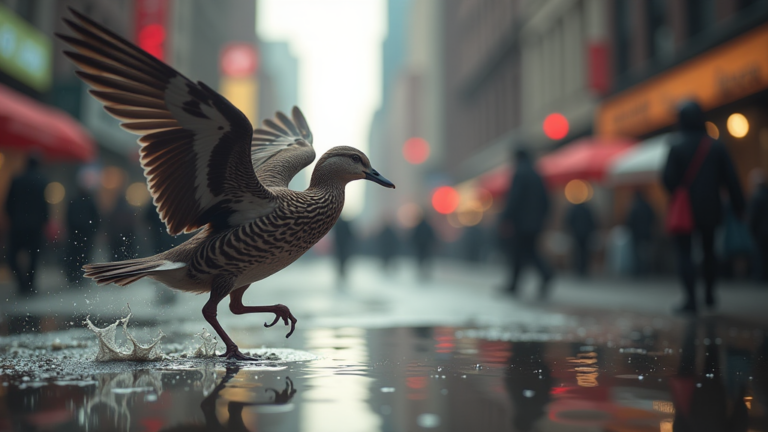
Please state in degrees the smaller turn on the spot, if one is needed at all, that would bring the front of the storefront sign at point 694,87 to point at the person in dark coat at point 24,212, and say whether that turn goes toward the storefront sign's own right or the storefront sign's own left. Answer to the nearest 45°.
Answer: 0° — it already faces them

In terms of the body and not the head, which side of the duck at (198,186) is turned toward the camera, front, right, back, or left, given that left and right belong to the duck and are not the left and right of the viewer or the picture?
right

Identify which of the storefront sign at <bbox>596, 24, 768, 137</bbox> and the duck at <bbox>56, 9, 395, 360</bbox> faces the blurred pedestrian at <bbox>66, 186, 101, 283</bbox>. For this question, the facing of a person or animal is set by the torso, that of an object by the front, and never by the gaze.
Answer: the storefront sign

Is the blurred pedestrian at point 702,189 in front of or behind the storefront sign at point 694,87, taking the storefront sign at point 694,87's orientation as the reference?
in front

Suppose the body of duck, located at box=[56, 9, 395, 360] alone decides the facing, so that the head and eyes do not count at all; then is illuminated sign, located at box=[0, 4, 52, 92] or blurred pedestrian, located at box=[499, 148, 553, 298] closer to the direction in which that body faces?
the blurred pedestrian

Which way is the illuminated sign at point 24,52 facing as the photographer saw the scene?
facing the viewer and to the right of the viewer

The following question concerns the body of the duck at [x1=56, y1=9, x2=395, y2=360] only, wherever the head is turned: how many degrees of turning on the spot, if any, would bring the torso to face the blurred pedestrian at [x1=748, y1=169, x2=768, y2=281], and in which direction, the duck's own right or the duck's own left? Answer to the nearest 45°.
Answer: approximately 45° to the duck's own left

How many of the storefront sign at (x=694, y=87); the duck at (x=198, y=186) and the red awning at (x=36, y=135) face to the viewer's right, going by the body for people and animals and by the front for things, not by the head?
2

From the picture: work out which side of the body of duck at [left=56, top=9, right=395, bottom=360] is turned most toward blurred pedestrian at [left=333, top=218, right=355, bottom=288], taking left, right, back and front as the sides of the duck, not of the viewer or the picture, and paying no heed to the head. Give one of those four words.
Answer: left

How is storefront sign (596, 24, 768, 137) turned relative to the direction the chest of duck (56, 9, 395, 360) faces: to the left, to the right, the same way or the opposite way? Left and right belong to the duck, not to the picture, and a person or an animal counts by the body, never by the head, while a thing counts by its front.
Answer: the opposite way

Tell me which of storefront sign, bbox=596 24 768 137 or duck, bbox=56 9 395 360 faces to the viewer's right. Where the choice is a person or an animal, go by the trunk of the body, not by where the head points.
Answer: the duck

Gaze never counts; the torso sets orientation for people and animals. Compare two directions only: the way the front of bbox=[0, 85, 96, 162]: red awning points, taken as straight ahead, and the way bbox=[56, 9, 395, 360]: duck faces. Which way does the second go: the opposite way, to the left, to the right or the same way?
the same way

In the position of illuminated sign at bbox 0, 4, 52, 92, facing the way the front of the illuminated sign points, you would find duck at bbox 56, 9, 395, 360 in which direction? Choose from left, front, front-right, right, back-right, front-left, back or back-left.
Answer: front-right

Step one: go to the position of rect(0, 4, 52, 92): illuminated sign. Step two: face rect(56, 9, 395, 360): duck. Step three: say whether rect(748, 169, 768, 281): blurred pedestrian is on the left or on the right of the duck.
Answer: left

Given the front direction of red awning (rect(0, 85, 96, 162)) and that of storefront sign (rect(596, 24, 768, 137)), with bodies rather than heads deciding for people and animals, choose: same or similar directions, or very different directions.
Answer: very different directions

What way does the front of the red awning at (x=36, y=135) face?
to the viewer's right

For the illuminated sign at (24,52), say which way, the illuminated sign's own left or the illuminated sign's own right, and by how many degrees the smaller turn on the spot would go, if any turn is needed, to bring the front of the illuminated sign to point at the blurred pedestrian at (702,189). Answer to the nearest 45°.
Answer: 0° — it already faces them
